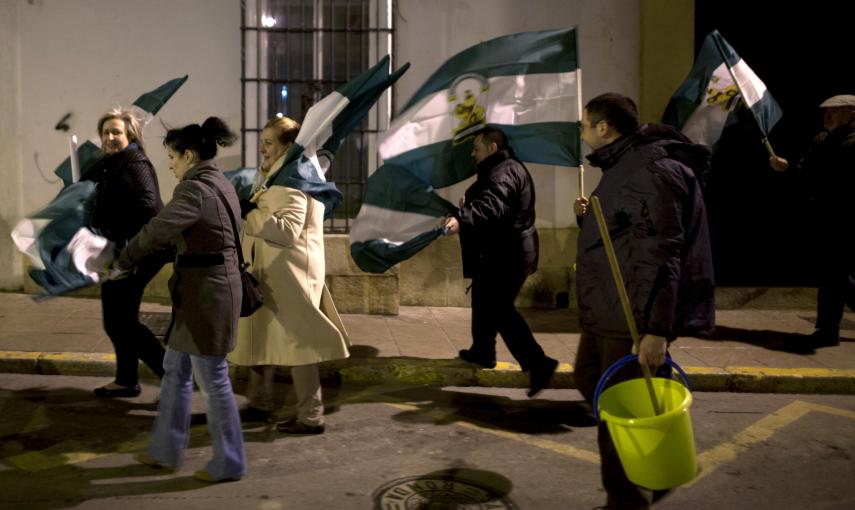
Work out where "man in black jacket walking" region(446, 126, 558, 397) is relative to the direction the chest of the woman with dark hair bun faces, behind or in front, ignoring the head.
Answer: behind

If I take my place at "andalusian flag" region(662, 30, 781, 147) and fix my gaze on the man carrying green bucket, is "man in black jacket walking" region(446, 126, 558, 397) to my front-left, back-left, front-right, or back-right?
front-right

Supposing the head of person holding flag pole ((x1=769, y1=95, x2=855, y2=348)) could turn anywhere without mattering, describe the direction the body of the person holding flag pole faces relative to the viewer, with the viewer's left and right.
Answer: facing to the left of the viewer

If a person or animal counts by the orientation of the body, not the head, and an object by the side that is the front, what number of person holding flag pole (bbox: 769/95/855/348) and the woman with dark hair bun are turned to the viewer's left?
2

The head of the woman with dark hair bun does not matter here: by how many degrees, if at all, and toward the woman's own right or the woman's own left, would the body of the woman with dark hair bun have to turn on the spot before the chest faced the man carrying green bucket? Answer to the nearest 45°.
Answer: approximately 135° to the woman's own left

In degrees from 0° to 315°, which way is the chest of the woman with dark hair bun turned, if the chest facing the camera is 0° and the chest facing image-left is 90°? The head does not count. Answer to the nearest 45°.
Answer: approximately 90°

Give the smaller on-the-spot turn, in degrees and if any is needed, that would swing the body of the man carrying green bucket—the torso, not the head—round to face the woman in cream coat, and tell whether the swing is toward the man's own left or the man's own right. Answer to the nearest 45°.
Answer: approximately 45° to the man's own right

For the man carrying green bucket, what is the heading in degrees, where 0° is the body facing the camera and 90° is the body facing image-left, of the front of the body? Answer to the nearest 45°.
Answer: approximately 90°

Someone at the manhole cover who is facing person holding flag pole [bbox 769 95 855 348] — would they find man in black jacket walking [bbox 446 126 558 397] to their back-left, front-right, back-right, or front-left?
front-left

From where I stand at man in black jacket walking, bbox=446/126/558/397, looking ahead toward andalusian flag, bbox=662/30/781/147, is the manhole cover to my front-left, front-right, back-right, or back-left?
back-right

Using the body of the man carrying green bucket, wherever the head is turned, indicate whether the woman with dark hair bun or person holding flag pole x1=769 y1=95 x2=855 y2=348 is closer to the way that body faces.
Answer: the woman with dark hair bun

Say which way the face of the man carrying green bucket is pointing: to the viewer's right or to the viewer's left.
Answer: to the viewer's left

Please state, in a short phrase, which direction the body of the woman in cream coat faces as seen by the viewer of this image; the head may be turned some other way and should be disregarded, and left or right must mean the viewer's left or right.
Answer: facing to the left of the viewer

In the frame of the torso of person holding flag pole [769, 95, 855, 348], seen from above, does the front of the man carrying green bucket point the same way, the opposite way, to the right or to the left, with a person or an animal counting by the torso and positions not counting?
the same way
